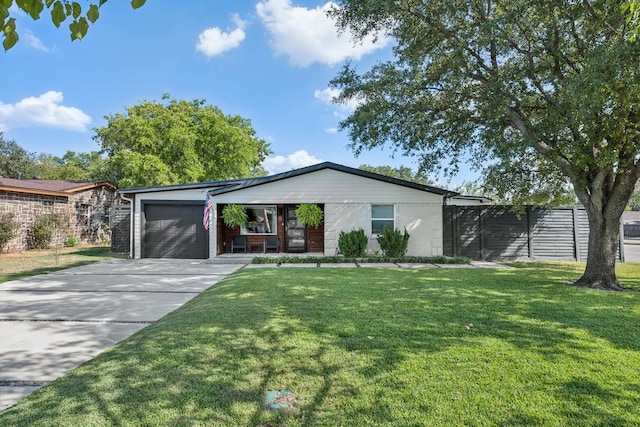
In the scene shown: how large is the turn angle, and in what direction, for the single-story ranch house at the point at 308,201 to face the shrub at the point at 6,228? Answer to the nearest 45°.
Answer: approximately 90° to its right

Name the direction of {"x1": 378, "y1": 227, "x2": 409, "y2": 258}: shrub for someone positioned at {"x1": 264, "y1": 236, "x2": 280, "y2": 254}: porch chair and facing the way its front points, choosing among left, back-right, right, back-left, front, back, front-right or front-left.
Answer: front-left

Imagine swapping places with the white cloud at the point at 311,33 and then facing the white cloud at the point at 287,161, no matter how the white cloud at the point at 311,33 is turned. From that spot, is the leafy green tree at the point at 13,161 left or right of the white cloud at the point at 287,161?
left

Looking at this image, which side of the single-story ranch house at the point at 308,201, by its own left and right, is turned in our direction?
front

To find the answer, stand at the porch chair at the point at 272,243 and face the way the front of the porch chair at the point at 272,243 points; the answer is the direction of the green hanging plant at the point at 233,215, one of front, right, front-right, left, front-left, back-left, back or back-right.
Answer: front-right

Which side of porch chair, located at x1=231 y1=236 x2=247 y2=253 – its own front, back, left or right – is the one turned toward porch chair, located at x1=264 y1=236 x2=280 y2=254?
left

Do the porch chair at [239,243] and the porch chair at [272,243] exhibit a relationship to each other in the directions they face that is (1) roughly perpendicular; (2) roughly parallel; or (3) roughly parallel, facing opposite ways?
roughly parallel

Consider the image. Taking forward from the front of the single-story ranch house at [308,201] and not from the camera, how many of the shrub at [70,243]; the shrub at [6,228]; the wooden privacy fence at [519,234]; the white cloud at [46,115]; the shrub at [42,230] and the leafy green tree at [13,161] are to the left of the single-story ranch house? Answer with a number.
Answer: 1

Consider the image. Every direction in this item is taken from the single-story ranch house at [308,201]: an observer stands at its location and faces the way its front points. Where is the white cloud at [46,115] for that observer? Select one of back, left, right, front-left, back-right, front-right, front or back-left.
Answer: back-right

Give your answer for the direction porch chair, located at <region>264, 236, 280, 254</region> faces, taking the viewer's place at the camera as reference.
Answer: facing the viewer

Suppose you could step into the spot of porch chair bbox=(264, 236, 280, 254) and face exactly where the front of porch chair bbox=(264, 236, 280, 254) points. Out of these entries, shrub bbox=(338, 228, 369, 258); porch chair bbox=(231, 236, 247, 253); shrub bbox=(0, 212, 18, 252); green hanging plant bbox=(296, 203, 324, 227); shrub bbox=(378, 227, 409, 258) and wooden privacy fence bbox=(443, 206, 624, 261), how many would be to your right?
2
